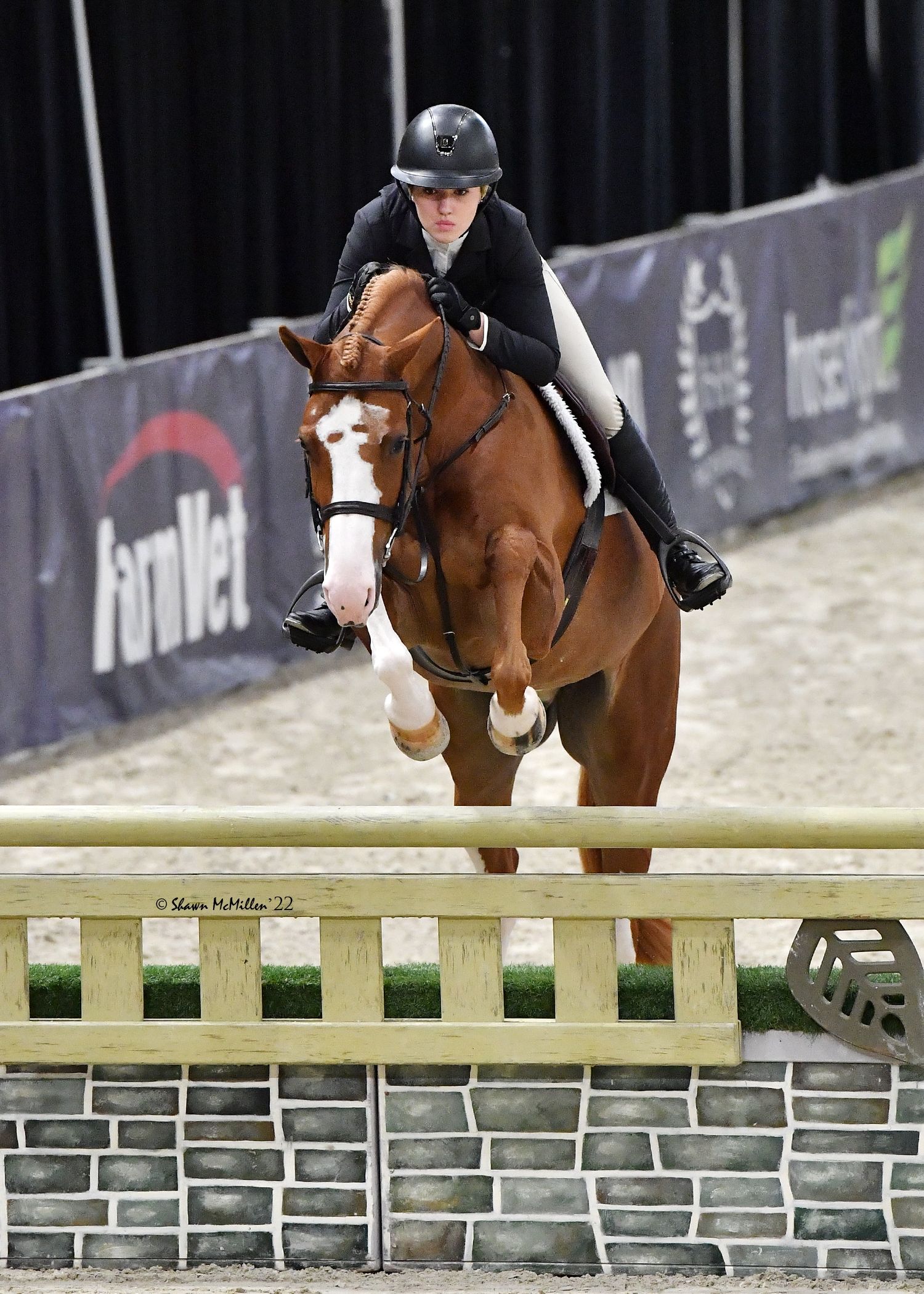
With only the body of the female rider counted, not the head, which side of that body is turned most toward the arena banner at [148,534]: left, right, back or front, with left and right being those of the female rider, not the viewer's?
back

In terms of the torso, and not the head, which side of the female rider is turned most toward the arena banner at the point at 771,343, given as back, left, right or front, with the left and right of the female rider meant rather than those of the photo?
back

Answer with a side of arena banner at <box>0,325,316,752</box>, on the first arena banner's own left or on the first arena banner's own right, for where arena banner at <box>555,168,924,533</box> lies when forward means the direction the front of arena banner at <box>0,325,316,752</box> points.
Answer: on the first arena banner's own left

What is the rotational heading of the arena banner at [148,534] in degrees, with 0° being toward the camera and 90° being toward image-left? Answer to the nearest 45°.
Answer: approximately 315°

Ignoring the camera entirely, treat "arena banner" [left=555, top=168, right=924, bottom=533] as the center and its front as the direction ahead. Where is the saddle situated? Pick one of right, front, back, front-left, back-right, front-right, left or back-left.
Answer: front-right

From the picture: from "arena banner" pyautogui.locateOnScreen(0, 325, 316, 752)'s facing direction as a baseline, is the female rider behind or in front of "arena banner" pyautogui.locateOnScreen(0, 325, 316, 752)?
in front

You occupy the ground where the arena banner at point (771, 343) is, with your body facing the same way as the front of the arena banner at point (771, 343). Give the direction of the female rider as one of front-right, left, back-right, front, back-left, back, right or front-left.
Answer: front-right

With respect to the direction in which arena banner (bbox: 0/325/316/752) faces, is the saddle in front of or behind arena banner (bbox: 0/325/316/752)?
in front

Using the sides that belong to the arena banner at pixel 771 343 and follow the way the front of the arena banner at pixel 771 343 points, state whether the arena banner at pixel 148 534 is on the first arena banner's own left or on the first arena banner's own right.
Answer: on the first arena banner's own right

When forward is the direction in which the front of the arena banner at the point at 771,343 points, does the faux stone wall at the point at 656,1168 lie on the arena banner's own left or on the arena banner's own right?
on the arena banner's own right

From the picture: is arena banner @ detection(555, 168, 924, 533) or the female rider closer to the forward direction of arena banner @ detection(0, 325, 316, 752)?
the female rider
